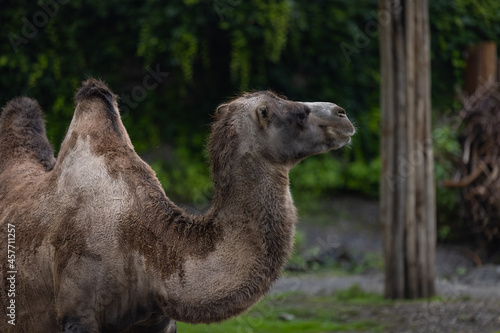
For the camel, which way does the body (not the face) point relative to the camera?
to the viewer's right
